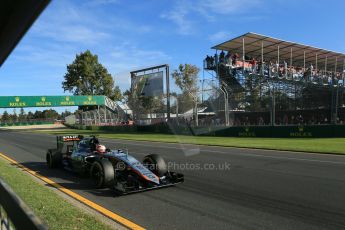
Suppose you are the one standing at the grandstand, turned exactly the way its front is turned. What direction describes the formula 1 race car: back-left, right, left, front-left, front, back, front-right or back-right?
front-right

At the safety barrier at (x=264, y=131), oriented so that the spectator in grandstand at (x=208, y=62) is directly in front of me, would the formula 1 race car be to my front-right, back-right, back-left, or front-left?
back-left

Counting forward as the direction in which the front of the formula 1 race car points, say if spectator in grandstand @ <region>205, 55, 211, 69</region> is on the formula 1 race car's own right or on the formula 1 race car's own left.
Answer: on the formula 1 race car's own left

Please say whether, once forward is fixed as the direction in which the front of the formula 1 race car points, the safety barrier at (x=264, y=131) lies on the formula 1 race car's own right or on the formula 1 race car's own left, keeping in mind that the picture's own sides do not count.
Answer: on the formula 1 race car's own left

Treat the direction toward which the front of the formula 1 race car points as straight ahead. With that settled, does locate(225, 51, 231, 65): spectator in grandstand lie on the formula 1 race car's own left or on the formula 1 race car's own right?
on the formula 1 race car's own left

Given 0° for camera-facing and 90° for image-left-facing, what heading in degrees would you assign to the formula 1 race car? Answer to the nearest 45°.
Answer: approximately 315°

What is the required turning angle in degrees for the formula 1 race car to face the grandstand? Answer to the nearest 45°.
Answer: approximately 90° to its left

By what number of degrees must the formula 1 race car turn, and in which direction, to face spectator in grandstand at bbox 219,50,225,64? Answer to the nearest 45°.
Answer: approximately 135° to its left

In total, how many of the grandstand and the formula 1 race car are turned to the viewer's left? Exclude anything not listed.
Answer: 0
